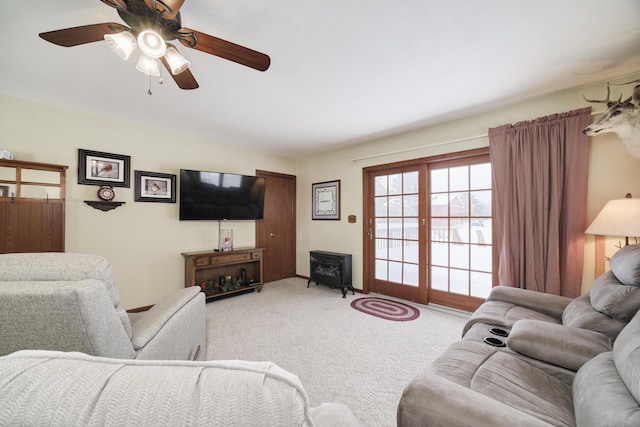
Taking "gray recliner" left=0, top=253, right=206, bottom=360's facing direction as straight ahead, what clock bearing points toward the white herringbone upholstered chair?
The white herringbone upholstered chair is roughly at 4 o'clock from the gray recliner.

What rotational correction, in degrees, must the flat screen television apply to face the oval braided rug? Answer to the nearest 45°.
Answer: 0° — it already faces it

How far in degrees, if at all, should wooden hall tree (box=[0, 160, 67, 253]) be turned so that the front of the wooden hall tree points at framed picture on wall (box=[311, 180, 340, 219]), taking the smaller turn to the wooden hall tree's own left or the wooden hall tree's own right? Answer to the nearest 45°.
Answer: approximately 90° to the wooden hall tree's own left

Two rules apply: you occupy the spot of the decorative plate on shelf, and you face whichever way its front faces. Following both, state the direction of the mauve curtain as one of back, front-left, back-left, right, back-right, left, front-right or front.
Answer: front-left

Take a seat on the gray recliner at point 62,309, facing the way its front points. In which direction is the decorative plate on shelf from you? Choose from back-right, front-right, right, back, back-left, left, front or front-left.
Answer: front-left

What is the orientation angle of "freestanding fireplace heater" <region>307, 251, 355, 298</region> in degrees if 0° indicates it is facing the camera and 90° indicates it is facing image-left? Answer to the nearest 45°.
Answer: approximately 45°

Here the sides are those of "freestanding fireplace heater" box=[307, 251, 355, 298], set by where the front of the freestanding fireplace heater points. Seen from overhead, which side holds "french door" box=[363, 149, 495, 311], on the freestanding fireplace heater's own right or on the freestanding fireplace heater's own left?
on the freestanding fireplace heater's own left
